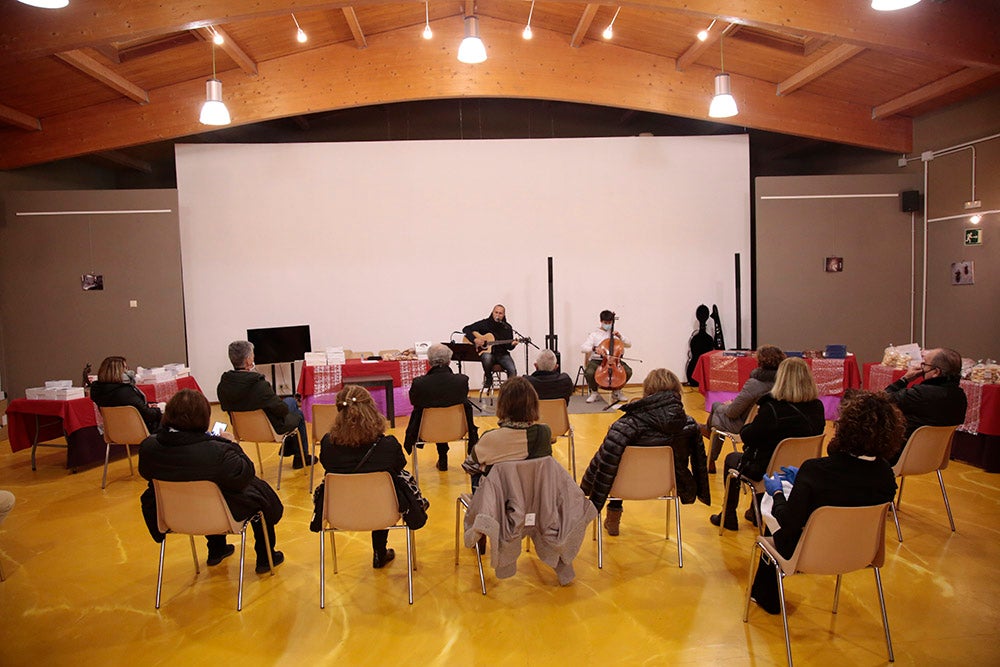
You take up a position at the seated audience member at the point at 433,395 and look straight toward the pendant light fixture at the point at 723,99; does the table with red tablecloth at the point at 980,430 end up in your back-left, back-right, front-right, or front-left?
front-right

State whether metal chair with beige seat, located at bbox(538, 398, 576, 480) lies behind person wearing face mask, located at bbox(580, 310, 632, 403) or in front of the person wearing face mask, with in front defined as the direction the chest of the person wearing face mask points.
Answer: in front

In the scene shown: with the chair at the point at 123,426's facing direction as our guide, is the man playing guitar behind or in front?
in front

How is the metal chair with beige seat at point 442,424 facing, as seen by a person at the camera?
facing away from the viewer

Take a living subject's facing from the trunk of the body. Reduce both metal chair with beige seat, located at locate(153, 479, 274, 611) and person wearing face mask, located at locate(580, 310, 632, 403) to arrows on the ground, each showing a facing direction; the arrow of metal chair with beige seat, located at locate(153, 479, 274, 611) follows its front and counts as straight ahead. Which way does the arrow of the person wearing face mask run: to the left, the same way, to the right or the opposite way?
the opposite way

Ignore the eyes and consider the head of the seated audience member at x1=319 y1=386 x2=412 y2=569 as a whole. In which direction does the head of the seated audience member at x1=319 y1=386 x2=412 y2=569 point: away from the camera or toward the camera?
away from the camera

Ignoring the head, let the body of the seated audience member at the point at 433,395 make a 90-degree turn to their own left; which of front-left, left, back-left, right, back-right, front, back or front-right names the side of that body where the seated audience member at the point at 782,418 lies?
back-left

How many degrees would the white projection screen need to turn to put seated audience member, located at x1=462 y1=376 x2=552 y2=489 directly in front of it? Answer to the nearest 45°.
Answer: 0° — it already faces them

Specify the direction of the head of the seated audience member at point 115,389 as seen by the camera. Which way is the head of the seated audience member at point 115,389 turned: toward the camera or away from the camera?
away from the camera

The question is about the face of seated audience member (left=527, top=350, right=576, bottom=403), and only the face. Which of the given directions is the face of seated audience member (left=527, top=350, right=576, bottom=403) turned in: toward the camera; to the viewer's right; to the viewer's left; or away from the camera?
away from the camera

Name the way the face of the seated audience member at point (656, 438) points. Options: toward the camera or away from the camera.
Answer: away from the camera

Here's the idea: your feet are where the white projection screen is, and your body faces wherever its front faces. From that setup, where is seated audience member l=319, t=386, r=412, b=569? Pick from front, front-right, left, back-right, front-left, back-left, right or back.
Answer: front

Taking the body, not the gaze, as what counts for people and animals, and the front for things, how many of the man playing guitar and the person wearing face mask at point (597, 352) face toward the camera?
2

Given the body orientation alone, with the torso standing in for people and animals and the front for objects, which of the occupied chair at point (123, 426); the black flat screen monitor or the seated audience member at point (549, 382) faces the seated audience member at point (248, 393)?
the black flat screen monitor

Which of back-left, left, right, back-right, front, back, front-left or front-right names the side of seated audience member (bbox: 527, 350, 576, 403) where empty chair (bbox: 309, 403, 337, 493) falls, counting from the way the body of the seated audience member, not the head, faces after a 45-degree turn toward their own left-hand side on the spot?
front-left

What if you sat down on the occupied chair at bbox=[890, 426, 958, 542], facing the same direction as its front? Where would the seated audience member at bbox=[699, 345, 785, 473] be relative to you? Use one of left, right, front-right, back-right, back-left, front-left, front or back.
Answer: front-left

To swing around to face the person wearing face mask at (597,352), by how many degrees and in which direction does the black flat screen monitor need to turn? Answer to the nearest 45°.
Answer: approximately 90° to its left

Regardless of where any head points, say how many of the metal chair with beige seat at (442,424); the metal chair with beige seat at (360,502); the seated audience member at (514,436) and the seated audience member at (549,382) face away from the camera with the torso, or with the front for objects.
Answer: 4

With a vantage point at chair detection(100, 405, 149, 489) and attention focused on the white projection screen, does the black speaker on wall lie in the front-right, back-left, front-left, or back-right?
front-right

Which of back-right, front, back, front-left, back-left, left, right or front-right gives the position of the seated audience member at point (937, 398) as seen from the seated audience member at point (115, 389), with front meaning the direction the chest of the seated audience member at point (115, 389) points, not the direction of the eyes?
right

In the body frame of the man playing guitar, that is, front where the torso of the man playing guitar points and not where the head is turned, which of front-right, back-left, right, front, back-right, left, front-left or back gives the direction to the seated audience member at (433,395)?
front

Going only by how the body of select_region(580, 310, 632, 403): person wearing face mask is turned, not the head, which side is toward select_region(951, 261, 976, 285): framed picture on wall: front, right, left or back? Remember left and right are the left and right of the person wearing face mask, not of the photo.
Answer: left

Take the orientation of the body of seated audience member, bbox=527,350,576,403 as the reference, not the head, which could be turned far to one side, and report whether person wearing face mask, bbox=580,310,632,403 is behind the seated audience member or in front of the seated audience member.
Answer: in front
